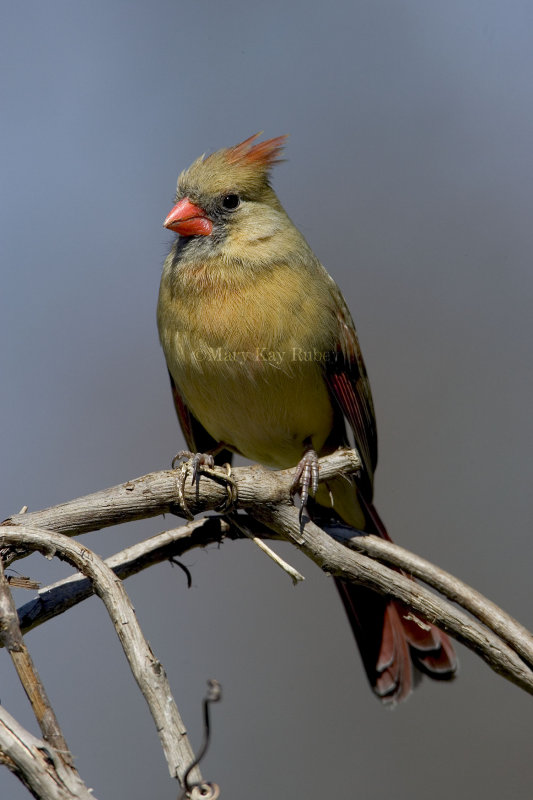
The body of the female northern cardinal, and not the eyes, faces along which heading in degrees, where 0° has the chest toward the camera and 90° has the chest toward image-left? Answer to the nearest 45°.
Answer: approximately 45°

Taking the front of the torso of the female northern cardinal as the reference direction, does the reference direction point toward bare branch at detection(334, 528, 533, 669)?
no

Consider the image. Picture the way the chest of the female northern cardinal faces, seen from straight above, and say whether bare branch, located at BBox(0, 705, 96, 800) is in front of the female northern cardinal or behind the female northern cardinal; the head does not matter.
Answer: in front

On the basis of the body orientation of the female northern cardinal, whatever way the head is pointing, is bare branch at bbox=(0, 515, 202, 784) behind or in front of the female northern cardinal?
in front
